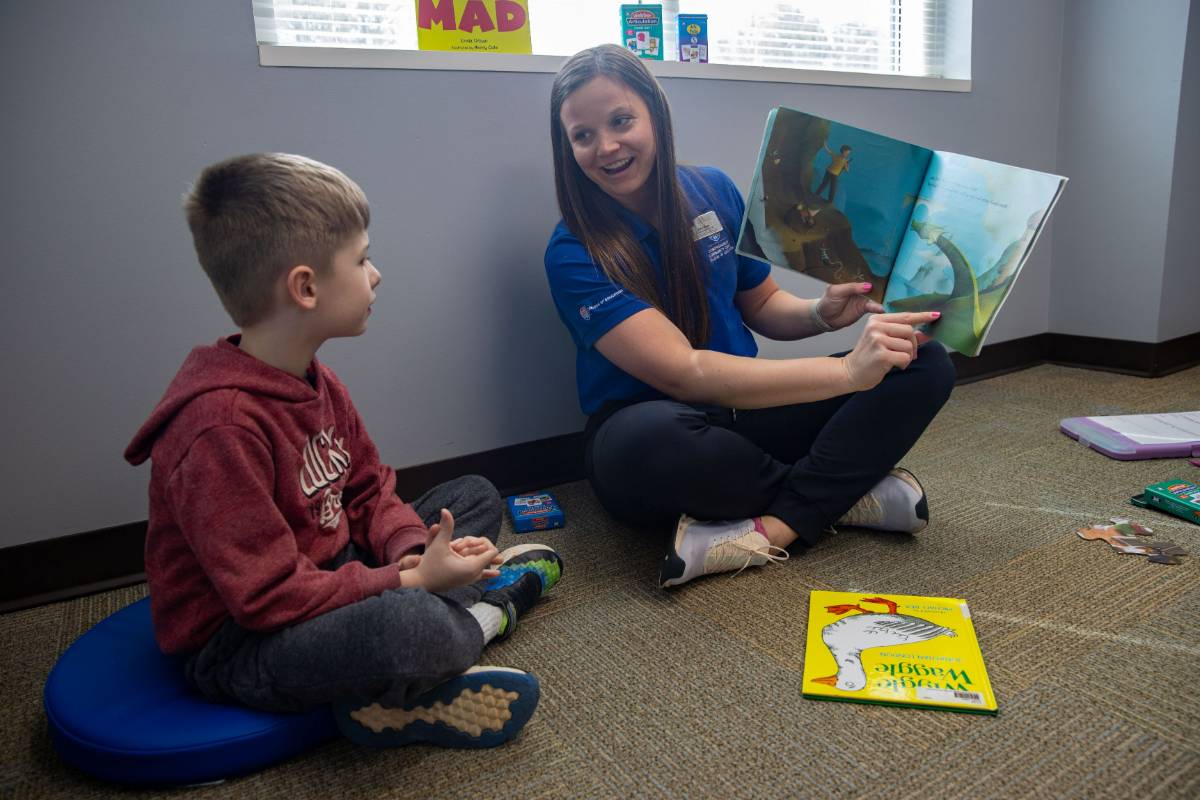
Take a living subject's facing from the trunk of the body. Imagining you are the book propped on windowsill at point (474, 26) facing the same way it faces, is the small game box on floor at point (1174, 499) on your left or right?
on your left

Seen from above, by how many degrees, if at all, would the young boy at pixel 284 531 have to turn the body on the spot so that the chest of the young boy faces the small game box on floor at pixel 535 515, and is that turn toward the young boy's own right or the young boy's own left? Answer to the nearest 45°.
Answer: approximately 45° to the young boy's own left

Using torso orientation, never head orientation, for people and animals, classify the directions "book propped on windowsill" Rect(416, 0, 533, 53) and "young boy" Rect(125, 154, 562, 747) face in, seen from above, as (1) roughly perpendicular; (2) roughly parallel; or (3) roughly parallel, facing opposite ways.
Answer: roughly perpendicular

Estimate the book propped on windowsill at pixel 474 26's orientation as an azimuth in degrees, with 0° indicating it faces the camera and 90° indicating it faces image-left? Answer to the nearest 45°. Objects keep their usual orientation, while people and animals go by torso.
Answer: approximately 0°

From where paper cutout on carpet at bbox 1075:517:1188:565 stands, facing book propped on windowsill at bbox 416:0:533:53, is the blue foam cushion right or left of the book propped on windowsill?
left

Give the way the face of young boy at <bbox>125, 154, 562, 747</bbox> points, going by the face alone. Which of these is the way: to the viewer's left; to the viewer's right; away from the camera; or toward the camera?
to the viewer's right

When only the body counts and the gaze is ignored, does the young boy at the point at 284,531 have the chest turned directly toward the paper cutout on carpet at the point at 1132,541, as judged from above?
yes

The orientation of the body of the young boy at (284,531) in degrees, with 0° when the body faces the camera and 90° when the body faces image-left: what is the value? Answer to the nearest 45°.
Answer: approximately 270°

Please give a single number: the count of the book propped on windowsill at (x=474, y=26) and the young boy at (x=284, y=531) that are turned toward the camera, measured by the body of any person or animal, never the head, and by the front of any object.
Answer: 1

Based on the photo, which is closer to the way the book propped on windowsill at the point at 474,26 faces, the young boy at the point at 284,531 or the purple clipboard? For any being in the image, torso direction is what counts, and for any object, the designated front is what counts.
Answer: the young boy
